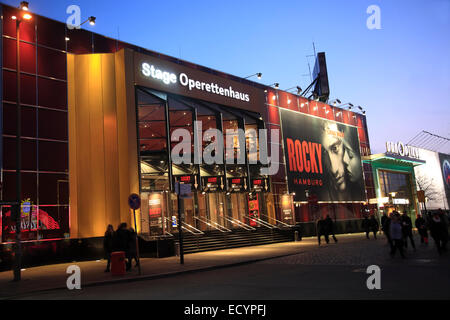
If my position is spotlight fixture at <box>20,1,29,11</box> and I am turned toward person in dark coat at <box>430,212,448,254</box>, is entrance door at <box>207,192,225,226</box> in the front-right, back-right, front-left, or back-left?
front-left

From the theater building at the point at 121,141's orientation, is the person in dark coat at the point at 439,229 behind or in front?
in front

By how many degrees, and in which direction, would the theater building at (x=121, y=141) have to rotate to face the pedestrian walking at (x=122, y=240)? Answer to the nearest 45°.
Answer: approximately 45° to its right

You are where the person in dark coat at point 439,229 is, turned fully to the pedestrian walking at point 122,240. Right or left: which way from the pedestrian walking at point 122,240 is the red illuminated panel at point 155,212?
right

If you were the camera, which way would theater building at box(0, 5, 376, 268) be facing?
facing the viewer and to the right of the viewer

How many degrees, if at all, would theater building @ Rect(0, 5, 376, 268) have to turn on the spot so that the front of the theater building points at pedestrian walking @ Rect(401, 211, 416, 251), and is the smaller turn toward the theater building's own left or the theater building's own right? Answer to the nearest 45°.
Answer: approximately 45° to the theater building's own left
